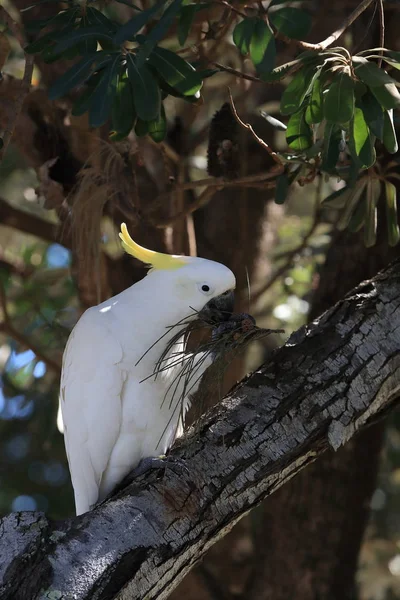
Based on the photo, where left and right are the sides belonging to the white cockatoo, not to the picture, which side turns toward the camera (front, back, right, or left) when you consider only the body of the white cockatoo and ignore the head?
right

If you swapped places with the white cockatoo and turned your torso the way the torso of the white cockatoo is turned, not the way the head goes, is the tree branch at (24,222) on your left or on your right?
on your left

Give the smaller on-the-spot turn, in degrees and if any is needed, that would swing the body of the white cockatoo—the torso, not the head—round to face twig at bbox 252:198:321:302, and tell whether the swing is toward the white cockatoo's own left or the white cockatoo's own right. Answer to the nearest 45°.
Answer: approximately 45° to the white cockatoo's own left

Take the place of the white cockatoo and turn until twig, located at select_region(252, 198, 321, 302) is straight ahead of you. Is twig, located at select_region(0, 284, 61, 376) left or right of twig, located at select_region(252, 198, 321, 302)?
left

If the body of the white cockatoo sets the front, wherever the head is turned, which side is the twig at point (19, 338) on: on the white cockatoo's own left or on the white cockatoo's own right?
on the white cockatoo's own left
